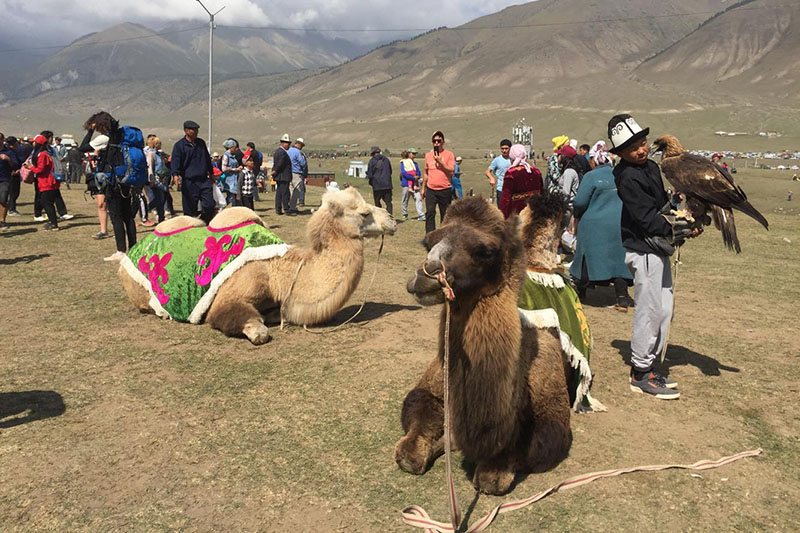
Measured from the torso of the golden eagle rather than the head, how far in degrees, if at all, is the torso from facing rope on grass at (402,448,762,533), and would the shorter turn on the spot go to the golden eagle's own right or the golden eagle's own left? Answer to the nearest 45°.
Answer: approximately 90° to the golden eagle's own left

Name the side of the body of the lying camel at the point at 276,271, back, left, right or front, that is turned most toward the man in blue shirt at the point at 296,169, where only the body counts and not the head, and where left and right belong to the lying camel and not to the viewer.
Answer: left

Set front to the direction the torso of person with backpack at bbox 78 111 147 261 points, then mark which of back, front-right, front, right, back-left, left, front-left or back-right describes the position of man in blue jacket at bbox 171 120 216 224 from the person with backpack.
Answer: back

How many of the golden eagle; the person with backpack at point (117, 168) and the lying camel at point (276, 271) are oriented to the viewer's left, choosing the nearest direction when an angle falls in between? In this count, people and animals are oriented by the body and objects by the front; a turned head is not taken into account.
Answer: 2

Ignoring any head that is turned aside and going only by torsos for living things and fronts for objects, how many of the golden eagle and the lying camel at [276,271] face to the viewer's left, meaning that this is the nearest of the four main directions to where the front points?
1

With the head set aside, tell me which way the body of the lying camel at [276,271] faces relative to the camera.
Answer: to the viewer's right

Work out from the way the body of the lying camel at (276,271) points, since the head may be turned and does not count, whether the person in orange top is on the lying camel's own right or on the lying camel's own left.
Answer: on the lying camel's own left

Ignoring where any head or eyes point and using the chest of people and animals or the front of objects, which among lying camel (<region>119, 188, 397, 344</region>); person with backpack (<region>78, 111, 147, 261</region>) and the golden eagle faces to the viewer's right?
the lying camel

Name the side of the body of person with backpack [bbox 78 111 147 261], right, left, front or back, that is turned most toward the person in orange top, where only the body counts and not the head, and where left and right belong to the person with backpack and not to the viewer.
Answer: back

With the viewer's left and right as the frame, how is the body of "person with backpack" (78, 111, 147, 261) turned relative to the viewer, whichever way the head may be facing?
facing to the left of the viewer

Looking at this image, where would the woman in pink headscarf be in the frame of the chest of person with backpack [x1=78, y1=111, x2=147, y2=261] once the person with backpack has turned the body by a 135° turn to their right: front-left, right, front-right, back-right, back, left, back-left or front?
right

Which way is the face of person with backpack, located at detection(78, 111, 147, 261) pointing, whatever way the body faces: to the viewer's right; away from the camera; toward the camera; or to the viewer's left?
to the viewer's left

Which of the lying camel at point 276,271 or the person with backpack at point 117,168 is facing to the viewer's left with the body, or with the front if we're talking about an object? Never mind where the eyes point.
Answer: the person with backpack

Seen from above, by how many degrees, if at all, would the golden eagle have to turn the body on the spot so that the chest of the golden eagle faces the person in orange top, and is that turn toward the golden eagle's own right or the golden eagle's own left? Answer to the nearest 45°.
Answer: approximately 45° to the golden eagle's own right

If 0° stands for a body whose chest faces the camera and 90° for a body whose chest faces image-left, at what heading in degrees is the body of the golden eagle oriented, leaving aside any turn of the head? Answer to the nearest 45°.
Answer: approximately 90°
